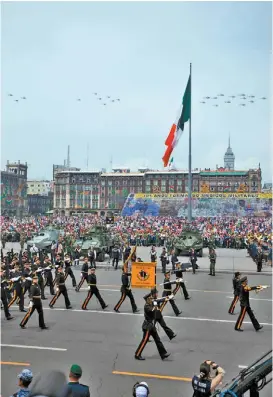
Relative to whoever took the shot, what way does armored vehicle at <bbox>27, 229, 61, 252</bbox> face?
facing the viewer and to the left of the viewer

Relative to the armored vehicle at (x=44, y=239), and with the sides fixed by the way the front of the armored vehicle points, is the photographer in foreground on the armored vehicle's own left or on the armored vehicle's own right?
on the armored vehicle's own left

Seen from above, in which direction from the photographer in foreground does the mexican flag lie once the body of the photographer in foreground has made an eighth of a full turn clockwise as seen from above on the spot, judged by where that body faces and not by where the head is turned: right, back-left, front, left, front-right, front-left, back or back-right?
left

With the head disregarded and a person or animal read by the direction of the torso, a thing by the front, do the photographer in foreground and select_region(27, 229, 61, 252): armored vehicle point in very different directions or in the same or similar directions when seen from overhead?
very different directions

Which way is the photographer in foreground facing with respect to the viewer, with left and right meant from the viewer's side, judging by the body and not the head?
facing away from the viewer and to the right of the viewer

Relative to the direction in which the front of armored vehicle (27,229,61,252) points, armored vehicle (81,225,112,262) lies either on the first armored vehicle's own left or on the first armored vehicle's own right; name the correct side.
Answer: on the first armored vehicle's own left
